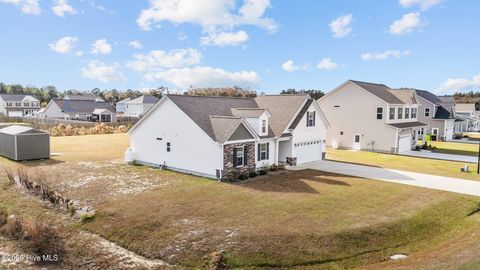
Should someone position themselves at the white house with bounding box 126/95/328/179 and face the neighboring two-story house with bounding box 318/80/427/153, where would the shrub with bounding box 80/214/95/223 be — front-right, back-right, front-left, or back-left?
back-right

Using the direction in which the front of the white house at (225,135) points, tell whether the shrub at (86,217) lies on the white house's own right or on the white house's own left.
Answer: on the white house's own right

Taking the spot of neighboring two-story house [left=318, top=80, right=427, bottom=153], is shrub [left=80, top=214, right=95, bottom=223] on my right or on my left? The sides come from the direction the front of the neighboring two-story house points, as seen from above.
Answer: on my right

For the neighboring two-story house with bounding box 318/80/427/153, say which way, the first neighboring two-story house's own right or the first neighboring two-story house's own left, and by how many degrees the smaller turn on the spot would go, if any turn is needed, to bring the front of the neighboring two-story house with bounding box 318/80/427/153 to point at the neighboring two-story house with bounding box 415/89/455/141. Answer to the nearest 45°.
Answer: approximately 90° to the first neighboring two-story house's own left

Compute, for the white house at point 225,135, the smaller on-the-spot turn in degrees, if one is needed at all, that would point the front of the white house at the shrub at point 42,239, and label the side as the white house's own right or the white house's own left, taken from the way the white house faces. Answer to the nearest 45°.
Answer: approximately 90° to the white house's own right

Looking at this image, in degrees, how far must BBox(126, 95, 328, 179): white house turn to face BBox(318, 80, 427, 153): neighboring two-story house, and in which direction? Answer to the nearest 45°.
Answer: approximately 90° to its left

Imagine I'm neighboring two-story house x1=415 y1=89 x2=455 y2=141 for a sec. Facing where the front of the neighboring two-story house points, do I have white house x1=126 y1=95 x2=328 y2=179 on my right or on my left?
on my right

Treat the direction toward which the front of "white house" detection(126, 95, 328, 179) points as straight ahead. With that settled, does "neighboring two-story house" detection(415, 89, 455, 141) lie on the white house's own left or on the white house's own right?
on the white house's own left

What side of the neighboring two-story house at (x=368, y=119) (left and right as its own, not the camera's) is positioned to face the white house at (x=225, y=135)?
right

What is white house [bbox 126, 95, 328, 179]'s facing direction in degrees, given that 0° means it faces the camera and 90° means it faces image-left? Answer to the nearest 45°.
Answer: approximately 315°

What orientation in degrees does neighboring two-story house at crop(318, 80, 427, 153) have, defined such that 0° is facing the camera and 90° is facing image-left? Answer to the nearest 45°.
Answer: approximately 315°
